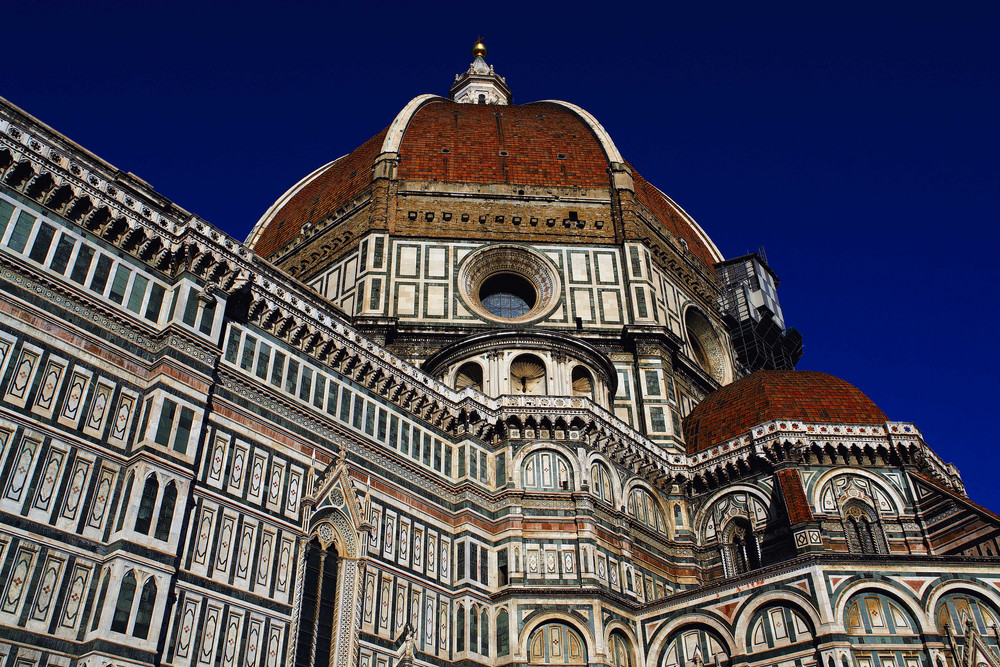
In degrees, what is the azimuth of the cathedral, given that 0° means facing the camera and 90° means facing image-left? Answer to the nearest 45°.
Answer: approximately 45°
